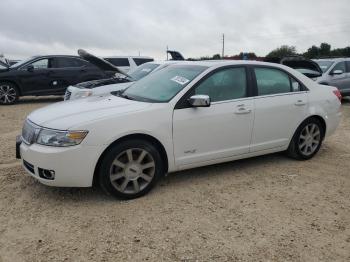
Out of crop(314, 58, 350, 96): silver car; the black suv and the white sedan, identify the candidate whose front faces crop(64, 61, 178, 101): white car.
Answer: the silver car

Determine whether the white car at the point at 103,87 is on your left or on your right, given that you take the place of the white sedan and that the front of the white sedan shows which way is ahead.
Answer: on your right

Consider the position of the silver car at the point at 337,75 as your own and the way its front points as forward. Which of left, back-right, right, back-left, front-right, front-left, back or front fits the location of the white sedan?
front-left

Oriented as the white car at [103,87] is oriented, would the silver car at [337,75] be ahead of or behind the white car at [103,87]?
behind

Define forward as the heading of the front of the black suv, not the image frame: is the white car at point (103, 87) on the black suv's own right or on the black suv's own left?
on the black suv's own left

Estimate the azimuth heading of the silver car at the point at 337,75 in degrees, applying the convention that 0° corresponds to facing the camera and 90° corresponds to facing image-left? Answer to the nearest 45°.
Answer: approximately 45°

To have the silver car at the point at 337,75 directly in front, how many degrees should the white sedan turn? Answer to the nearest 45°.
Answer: approximately 180°

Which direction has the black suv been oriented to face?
to the viewer's left

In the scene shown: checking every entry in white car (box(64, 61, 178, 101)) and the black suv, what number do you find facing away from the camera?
0

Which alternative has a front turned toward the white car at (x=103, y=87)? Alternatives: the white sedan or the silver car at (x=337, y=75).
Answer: the silver car

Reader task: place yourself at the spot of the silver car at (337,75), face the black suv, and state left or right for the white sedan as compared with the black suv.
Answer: left

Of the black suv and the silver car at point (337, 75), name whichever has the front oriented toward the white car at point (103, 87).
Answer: the silver car

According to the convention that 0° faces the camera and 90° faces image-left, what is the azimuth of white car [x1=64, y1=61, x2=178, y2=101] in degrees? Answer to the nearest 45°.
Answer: approximately 45°

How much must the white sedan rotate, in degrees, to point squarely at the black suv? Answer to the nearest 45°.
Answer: approximately 90° to its right
